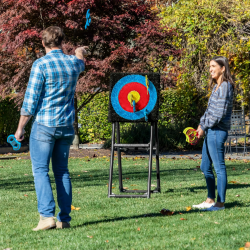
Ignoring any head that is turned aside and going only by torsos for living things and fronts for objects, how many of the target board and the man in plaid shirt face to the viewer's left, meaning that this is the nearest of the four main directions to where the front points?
0

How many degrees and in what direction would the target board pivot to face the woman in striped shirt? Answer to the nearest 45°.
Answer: approximately 45° to its left

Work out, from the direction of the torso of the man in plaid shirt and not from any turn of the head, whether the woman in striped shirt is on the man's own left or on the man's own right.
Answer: on the man's own right

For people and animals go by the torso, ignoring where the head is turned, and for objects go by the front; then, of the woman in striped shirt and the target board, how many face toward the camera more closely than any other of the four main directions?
1

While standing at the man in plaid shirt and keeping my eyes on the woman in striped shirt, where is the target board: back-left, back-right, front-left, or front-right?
front-left

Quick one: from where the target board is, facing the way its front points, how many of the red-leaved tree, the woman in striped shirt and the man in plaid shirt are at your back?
1

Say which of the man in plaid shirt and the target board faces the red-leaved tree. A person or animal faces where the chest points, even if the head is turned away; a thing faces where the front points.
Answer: the man in plaid shirt

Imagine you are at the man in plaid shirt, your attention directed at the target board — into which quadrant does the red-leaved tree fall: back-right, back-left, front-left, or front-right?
front-left

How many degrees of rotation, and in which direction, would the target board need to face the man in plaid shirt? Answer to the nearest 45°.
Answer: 0° — it already faces them

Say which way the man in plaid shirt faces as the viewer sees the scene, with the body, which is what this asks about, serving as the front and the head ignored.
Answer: away from the camera

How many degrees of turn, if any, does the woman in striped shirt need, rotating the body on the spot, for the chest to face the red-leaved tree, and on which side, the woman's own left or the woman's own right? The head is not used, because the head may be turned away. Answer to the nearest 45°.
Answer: approximately 45° to the woman's own right

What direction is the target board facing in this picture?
toward the camera
